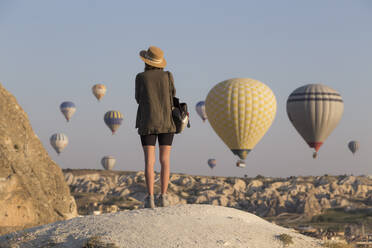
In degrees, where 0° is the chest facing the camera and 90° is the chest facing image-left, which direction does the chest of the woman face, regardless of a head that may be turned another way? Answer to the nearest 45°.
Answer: approximately 180°
